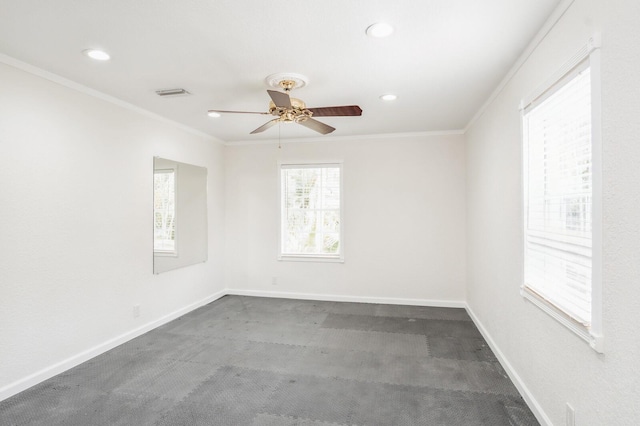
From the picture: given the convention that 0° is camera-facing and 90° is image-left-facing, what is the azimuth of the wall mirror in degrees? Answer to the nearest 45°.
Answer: approximately 315°

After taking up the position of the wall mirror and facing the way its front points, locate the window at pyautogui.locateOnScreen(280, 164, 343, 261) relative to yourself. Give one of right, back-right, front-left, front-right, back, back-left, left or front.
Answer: front-left

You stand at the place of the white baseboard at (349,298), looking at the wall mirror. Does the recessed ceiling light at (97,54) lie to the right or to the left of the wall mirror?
left

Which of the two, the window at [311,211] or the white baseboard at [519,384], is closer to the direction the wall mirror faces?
the white baseboard

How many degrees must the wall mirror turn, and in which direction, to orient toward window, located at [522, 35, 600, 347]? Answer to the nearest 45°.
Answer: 0° — it already faces it

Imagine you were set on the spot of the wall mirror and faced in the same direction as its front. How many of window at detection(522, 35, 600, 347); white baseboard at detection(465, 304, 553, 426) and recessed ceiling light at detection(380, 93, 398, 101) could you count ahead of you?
3

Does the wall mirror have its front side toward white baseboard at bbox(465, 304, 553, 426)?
yes

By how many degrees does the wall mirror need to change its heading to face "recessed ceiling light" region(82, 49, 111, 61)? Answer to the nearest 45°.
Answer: approximately 45° to its right

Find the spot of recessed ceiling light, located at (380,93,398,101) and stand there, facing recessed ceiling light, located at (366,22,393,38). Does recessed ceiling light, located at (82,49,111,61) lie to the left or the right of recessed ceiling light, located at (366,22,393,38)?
right

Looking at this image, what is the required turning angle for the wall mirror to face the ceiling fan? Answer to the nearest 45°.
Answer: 0° — it already faces it

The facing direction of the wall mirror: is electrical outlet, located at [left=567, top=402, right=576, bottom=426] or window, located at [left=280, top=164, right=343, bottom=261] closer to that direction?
the electrical outlet

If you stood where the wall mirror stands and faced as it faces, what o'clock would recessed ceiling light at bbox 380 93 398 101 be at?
The recessed ceiling light is roughly at 12 o'clock from the wall mirror.
